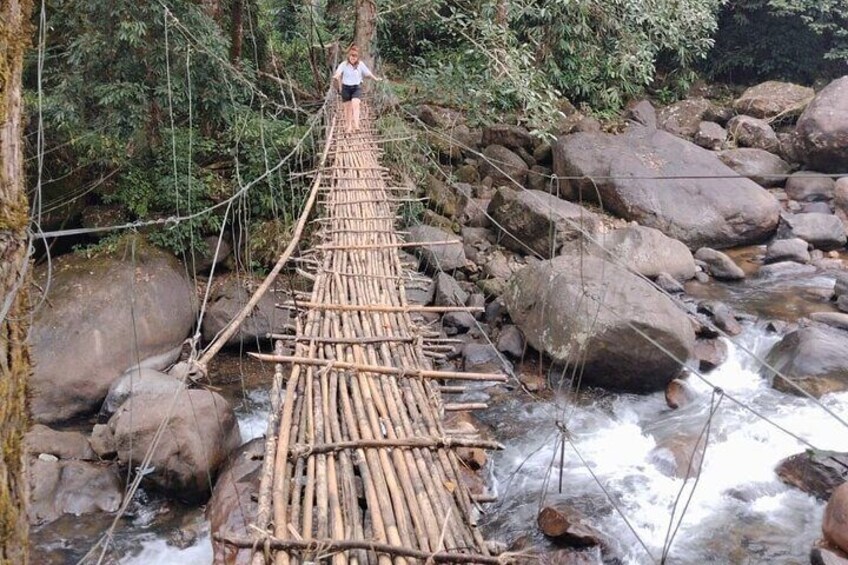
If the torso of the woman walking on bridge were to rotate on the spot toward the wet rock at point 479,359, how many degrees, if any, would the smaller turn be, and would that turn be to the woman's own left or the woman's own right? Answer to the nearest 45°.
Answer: approximately 45° to the woman's own left

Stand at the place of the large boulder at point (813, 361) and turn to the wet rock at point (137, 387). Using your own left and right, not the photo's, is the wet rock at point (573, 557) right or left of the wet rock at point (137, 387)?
left

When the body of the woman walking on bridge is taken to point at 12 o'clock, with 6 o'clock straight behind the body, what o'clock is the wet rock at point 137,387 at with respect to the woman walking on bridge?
The wet rock is roughly at 1 o'clock from the woman walking on bridge.

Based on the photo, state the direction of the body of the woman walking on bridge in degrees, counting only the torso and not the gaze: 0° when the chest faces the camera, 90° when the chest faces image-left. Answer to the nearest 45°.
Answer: approximately 0°

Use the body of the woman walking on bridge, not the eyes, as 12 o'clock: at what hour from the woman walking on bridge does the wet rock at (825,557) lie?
The wet rock is roughly at 11 o'clock from the woman walking on bridge.

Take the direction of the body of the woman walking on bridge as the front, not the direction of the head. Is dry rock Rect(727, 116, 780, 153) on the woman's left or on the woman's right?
on the woman's left

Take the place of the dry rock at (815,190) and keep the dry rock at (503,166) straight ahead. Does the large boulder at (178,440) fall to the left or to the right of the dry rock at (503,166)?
left

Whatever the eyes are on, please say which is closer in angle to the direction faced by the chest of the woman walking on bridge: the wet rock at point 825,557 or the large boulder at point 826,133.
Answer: the wet rock

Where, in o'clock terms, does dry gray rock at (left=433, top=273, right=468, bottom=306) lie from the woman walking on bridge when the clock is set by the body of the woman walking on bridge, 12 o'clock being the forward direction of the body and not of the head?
The dry gray rock is roughly at 11 o'clock from the woman walking on bridge.

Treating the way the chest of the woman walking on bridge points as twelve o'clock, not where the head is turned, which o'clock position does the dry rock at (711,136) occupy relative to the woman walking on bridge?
The dry rock is roughly at 8 o'clock from the woman walking on bridge.

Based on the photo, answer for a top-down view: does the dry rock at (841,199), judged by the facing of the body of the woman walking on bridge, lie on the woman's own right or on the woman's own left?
on the woman's own left
